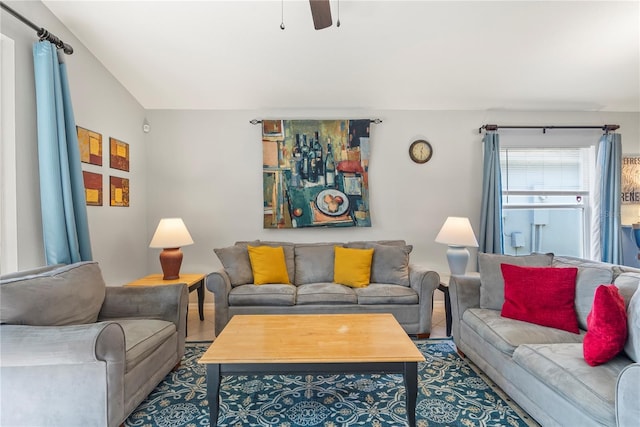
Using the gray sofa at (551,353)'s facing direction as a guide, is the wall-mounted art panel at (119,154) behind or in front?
in front

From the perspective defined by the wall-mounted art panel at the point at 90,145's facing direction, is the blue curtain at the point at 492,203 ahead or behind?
ahead

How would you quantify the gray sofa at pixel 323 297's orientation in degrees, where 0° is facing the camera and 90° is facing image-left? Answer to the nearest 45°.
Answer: approximately 0°

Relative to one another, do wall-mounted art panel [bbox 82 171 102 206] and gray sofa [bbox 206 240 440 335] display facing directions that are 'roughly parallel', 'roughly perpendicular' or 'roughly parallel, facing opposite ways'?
roughly perpendicular

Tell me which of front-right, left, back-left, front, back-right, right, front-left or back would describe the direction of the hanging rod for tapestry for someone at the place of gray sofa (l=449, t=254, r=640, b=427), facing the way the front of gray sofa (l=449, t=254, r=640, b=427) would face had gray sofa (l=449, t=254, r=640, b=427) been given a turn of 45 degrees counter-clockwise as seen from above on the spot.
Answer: right

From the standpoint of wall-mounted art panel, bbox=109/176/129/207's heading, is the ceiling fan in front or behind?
in front

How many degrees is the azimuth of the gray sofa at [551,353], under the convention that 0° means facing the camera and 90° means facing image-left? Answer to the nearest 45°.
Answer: approximately 45°

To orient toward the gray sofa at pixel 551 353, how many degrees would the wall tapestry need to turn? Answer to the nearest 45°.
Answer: approximately 45° to its left

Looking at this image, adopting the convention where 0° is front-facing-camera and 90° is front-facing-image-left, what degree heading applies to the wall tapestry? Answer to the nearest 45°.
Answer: approximately 0°

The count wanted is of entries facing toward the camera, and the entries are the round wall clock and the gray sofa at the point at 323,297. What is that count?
2

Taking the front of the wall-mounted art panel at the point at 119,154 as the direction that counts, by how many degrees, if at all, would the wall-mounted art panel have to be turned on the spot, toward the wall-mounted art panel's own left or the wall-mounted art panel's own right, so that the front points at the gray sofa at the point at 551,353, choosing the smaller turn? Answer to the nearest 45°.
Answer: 0° — it already faces it
